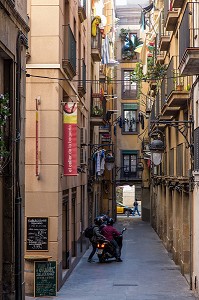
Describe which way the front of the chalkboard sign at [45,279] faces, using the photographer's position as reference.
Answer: facing the viewer

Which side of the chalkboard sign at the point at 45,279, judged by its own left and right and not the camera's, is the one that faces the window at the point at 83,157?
back

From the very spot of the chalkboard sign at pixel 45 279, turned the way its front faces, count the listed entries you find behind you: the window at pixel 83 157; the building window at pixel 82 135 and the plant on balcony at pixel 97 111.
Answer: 3
